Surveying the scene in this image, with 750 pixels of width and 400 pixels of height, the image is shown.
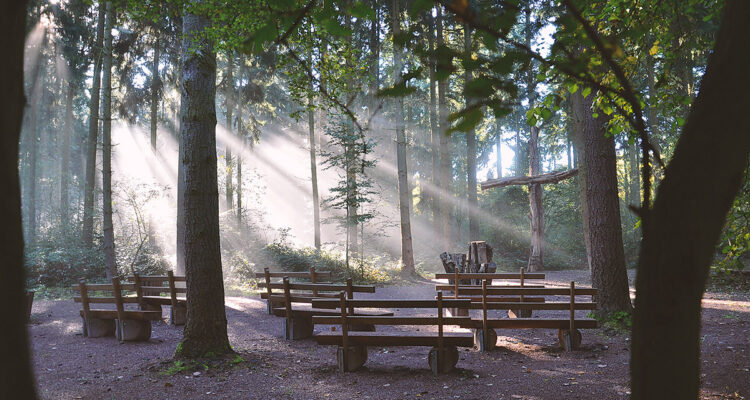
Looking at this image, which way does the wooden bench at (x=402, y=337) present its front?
away from the camera

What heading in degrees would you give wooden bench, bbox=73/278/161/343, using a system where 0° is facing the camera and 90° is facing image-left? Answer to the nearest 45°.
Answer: approximately 225°

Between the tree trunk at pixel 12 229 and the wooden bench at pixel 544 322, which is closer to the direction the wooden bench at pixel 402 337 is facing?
the wooden bench

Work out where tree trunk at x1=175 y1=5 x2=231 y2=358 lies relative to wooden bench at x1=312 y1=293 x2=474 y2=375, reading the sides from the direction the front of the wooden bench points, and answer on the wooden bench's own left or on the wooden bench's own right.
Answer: on the wooden bench's own left

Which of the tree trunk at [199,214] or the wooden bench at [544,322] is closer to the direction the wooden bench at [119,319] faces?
the wooden bench

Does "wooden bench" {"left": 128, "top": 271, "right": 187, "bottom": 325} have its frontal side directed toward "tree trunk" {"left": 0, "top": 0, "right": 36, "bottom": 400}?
no

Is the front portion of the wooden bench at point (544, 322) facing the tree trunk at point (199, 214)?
no

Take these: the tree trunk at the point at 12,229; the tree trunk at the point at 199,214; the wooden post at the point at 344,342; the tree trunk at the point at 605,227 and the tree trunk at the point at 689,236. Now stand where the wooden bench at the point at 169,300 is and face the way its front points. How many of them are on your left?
0

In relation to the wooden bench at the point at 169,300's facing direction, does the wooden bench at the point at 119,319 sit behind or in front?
behind

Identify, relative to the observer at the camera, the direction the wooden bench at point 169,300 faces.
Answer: facing away from the viewer and to the right of the viewer

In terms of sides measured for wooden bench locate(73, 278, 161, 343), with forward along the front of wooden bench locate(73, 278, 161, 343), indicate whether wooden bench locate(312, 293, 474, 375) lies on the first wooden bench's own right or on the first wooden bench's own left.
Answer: on the first wooden bench's own right

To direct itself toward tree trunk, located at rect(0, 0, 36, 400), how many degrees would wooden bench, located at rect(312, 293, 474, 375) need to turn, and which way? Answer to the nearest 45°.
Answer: approximately 180°

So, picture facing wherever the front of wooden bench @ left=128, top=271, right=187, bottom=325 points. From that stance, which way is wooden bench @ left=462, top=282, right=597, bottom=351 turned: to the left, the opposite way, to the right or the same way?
the same way

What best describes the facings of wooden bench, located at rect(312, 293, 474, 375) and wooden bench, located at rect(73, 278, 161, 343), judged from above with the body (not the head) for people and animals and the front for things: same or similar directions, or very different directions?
same or similar directions

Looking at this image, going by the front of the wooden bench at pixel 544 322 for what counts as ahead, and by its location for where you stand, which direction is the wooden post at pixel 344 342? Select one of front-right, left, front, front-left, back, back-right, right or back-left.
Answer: back-left

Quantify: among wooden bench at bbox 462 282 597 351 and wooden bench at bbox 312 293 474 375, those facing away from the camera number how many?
2

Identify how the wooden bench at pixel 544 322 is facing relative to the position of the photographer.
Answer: facing away from the viewer

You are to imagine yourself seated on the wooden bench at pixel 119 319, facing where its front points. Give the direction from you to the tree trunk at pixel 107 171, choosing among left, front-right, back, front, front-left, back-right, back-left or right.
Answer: front-left

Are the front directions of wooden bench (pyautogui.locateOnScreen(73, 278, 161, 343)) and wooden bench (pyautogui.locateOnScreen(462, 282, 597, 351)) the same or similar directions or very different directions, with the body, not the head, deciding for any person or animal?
same or similar directions
